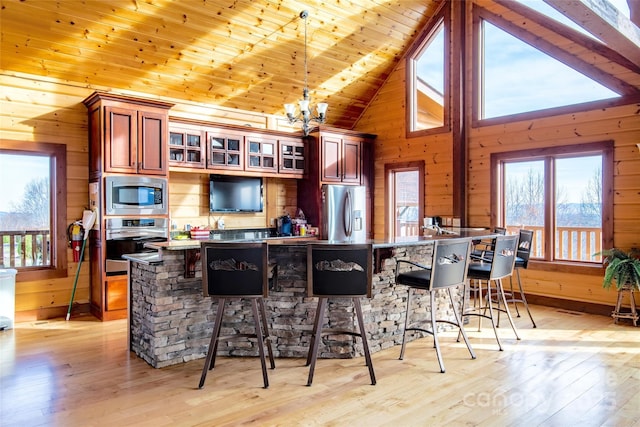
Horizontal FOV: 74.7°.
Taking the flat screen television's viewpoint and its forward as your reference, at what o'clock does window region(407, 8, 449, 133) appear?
The window is roughly at 9 o'clock from the flat screen television.

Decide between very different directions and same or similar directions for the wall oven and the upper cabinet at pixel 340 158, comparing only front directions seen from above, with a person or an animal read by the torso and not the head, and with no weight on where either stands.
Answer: same or similar directions

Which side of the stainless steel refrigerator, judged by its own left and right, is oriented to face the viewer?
front

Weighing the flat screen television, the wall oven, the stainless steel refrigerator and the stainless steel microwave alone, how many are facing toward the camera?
4

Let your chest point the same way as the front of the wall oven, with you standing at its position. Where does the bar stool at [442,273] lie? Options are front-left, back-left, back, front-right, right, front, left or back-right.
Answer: front-left

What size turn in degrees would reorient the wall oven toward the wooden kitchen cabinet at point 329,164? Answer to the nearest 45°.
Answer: approximately 90° to its left

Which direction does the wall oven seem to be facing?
toward the camera

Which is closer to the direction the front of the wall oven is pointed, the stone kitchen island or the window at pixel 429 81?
the stone kitchen island

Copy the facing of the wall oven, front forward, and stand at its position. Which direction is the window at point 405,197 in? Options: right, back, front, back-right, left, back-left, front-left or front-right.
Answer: left

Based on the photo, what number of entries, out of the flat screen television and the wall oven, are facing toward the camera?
2

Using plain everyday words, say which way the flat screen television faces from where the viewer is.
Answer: facing the viewer

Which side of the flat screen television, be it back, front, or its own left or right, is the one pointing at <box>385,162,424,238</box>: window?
left

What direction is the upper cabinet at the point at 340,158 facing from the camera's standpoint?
toward the camera
